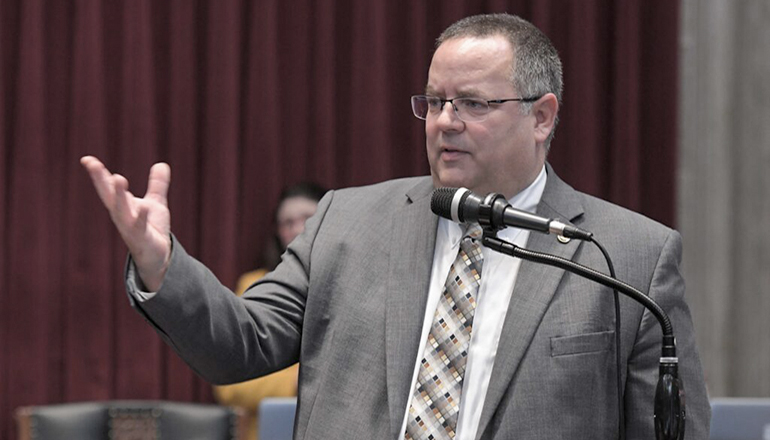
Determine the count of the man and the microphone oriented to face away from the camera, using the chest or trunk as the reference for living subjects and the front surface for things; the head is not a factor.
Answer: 0

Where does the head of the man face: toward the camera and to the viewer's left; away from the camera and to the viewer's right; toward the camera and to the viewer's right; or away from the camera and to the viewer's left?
toward the camera and to the viewer's left

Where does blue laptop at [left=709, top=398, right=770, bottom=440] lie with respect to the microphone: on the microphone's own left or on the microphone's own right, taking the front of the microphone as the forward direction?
on the microphone's own right

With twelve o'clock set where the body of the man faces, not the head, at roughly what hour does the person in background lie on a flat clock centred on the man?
The person in background is roughly at 4 o'clock from the man.

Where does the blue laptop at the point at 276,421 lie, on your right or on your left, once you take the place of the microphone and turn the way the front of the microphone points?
on your right

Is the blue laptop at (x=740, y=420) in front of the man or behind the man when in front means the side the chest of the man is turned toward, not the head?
behind

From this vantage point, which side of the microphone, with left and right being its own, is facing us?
left

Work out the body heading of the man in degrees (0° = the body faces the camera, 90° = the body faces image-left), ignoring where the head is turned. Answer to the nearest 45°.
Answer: approximately 45°
